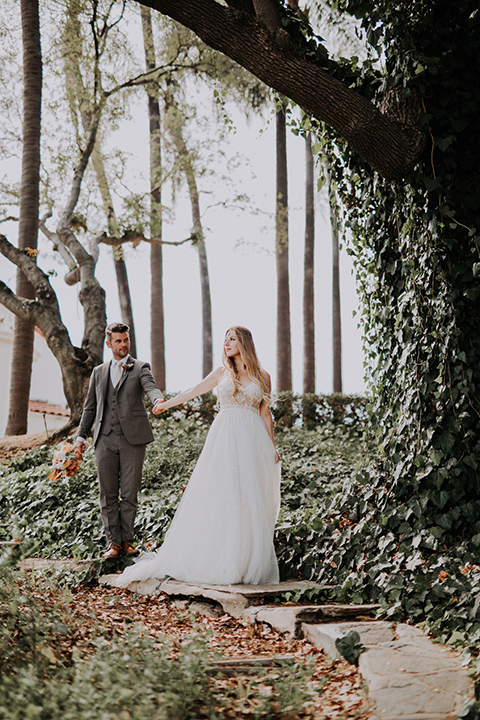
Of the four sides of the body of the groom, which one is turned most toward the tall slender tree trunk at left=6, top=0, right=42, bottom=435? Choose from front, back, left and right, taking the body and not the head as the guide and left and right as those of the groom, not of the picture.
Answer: back

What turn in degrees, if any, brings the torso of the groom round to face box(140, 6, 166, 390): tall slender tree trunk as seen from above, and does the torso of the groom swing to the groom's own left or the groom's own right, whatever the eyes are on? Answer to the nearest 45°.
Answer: approximately 180°

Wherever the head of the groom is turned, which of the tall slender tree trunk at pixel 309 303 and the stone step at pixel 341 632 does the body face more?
the stone step

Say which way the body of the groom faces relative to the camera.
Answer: toward the camera

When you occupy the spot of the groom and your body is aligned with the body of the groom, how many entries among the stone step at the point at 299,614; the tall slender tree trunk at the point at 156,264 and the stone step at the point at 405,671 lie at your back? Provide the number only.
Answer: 1

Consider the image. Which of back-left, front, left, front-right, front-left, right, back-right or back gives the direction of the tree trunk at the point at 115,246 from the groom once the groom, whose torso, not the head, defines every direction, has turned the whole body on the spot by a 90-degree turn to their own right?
right

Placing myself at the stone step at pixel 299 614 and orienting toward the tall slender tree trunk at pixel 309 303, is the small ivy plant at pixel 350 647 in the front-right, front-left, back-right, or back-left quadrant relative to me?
back-right

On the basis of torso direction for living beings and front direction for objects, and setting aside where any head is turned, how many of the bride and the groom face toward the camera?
2

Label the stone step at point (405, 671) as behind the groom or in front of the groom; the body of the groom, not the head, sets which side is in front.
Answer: in front

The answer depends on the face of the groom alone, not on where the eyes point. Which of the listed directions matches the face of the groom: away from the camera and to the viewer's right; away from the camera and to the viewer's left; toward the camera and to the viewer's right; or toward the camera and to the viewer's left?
toward the camera and to the viewer's right

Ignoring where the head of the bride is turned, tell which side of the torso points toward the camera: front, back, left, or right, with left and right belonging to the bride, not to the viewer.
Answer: front

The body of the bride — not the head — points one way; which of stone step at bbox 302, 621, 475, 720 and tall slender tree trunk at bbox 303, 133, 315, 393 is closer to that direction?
the stone step

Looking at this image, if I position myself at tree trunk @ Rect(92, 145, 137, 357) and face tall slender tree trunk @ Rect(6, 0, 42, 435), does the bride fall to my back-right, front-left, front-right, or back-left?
front-left

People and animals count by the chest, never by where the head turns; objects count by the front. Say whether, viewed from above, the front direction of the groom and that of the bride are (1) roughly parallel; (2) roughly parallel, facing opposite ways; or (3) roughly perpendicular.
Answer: roughly parallel

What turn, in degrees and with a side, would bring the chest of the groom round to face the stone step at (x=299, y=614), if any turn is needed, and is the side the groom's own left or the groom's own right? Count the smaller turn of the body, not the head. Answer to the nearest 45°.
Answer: approximately 45° to the groom's own left
